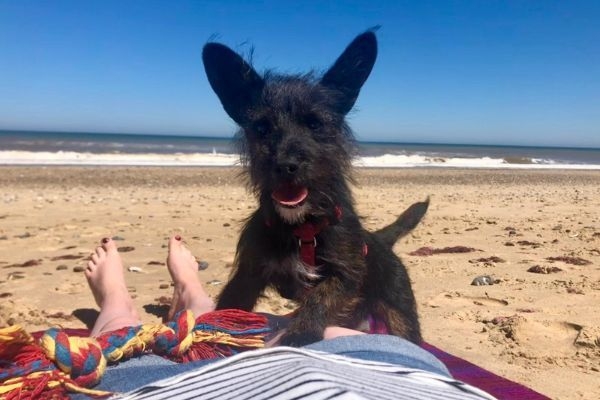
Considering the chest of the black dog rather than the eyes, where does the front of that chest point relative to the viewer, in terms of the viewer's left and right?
facing the viewer and to the left of the viewer
